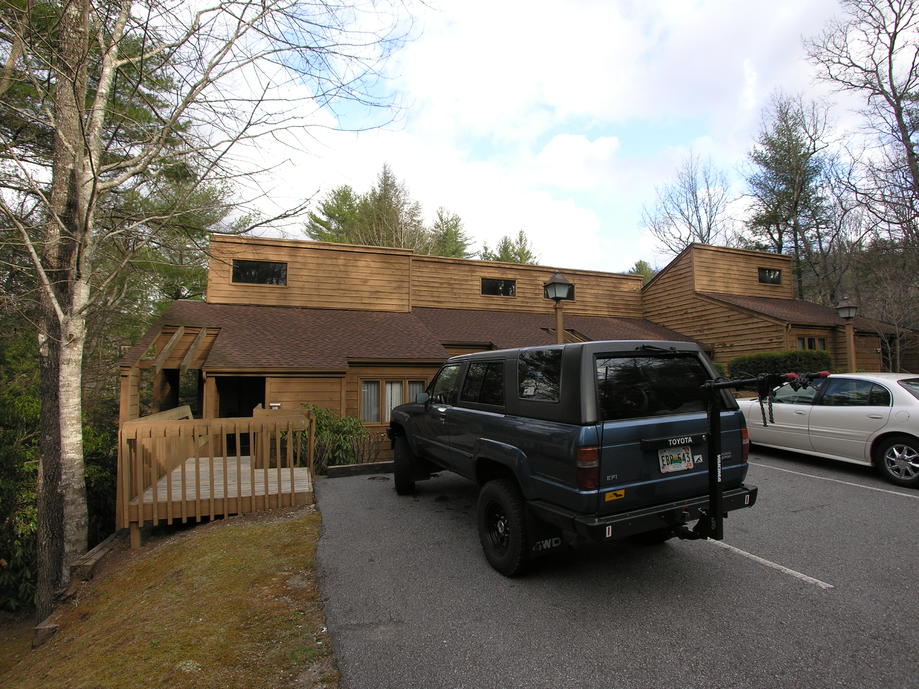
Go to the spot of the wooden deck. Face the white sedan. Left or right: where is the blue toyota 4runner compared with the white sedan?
right

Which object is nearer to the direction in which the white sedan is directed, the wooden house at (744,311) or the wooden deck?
the wooden house

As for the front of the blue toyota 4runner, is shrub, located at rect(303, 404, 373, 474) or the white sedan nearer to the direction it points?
the shrub

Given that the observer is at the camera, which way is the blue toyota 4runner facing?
facing away from the viewer and to the left of the viewer

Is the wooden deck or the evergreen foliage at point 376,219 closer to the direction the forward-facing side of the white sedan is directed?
the evergreen foliage

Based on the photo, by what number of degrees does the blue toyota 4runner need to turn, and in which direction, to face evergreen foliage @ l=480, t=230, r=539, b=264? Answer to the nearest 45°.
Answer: approximately 45° to its right

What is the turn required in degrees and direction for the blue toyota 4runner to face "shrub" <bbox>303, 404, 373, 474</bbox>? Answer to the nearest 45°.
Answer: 0° — it already faces it

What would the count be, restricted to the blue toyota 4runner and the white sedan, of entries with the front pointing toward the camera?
0
